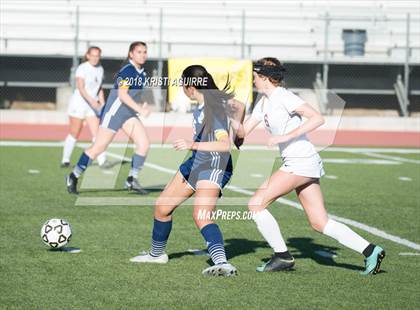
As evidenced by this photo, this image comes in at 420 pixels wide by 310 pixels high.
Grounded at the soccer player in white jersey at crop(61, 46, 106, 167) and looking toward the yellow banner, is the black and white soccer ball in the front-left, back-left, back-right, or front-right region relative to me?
back-right

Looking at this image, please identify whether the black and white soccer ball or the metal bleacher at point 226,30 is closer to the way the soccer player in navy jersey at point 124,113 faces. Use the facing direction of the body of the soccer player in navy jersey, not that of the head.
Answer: the black and white soccer ball

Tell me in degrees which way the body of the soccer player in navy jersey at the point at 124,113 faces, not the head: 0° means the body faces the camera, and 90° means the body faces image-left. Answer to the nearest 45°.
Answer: approximately 315°

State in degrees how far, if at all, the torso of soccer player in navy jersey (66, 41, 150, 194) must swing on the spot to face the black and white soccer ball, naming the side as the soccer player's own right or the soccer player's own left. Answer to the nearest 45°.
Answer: approximately 45° to the soccer player's own right

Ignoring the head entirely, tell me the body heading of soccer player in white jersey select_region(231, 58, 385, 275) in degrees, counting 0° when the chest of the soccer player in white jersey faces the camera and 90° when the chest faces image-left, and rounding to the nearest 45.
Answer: approximately 90°

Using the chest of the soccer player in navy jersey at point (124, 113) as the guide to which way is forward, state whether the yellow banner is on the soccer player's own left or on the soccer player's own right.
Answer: on the soccer player's own left

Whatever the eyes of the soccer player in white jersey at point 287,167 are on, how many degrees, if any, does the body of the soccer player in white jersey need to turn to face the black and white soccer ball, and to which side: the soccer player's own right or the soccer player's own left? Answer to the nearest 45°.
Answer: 0° — they already face it

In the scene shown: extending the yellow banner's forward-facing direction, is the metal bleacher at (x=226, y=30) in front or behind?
behind

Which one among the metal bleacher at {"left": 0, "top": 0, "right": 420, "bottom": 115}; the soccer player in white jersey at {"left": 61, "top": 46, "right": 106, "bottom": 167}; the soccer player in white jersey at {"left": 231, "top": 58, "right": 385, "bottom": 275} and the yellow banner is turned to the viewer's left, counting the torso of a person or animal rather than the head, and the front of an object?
the soccer player in white jersey at {"left": 231, "top": 58, "right": 385, "bottom": 275}

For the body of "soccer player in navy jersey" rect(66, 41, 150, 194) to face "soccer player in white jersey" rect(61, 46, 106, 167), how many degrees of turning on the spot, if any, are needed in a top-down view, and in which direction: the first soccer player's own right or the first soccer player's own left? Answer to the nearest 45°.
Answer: approximately 135° to the first soccer player's own left

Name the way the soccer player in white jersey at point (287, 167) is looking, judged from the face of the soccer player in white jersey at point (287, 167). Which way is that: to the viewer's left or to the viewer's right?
to the viewer's left

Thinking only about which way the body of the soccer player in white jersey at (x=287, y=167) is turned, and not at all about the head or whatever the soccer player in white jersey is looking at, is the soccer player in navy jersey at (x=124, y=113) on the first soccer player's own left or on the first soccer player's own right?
on the first soccer player's own right
